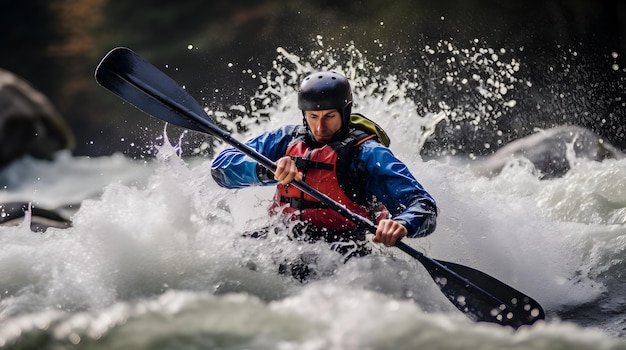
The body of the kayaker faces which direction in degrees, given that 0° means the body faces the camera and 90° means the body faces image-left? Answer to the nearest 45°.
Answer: approximately 45°

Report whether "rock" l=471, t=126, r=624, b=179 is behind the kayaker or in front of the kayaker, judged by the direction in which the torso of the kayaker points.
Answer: behind

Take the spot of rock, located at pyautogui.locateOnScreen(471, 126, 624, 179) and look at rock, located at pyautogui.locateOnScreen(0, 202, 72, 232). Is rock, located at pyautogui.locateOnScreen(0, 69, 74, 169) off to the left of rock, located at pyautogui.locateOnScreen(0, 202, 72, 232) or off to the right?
right

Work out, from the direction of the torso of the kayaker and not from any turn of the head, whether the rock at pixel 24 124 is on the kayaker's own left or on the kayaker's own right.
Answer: on the kayaker's own right

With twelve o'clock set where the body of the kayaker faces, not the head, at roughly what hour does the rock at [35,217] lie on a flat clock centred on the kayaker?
The rock is roughly at 3 o'clock from the kayaker.
